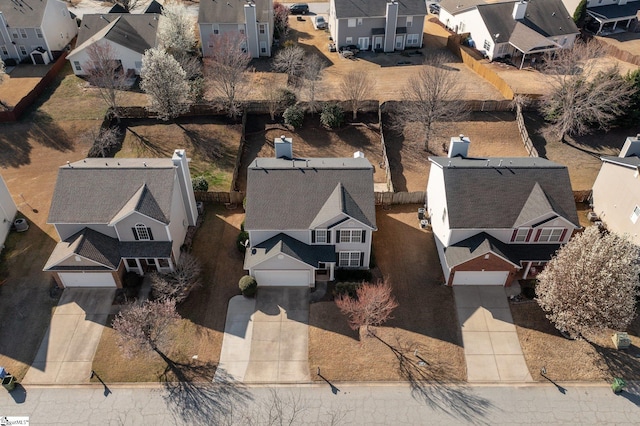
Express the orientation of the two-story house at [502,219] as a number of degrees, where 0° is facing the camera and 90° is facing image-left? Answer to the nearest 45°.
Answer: approximately 0°

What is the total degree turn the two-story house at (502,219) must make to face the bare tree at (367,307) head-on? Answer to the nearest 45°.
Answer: approximately 45° to its right

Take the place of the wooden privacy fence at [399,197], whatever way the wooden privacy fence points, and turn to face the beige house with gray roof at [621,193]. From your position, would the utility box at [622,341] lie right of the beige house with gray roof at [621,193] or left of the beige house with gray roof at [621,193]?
right

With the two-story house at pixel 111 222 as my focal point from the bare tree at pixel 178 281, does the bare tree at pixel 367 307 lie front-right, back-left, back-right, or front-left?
back-right

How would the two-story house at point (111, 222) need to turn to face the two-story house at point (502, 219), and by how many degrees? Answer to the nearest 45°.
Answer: approximately 45° to its left

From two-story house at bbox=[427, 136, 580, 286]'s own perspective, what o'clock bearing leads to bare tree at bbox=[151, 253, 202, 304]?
The bare tree is roughly at 2 o'clock from the two-story house.

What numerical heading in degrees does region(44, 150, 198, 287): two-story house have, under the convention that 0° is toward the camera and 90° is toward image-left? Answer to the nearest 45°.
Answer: approximately 0°

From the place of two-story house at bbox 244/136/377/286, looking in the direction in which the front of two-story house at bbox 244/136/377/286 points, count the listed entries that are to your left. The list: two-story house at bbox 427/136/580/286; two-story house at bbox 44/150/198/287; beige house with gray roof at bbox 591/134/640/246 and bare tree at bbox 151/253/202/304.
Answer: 2

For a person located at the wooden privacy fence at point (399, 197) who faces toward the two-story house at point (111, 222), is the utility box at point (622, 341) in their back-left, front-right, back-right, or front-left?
back-left

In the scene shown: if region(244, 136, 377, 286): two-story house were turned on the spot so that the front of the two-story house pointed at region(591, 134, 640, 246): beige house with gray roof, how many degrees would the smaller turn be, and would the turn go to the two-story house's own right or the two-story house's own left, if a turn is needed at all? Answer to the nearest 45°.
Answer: approximately 90° to the two-story house's own left
